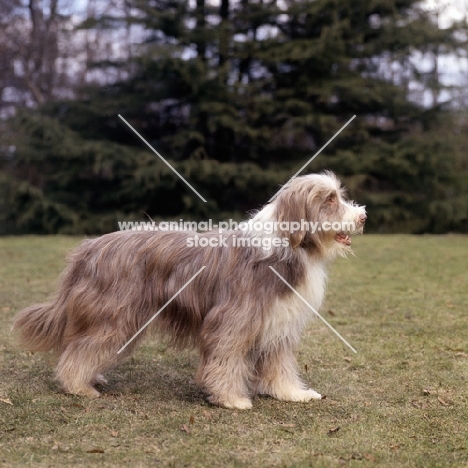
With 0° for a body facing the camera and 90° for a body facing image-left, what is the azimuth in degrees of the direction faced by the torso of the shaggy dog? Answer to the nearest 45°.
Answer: approximately 270°

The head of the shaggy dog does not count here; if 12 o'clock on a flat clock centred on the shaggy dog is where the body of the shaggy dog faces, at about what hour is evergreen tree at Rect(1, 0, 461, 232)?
The evergreen tree is roughly at 9 o'clock from the shaggy dog.
